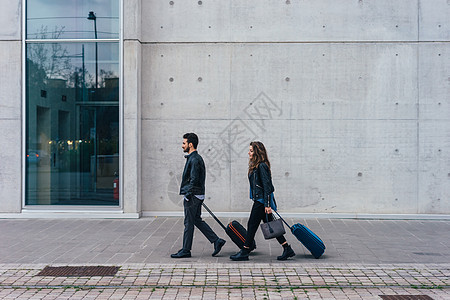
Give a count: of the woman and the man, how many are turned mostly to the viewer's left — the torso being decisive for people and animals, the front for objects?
2

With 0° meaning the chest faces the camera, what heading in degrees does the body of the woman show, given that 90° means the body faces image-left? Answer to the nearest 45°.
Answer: approximately 90°

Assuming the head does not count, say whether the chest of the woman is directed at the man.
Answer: yes

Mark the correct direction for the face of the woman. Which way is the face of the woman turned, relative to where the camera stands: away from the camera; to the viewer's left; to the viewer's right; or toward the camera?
to the viewer's left

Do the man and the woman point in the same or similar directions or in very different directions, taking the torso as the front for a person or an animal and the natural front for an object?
same or similar directions

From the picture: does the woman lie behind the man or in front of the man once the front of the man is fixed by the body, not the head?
behind

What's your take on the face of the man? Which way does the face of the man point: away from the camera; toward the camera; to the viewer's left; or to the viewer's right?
to the viewer's left

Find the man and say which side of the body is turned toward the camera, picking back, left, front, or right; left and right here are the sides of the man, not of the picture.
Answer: left
